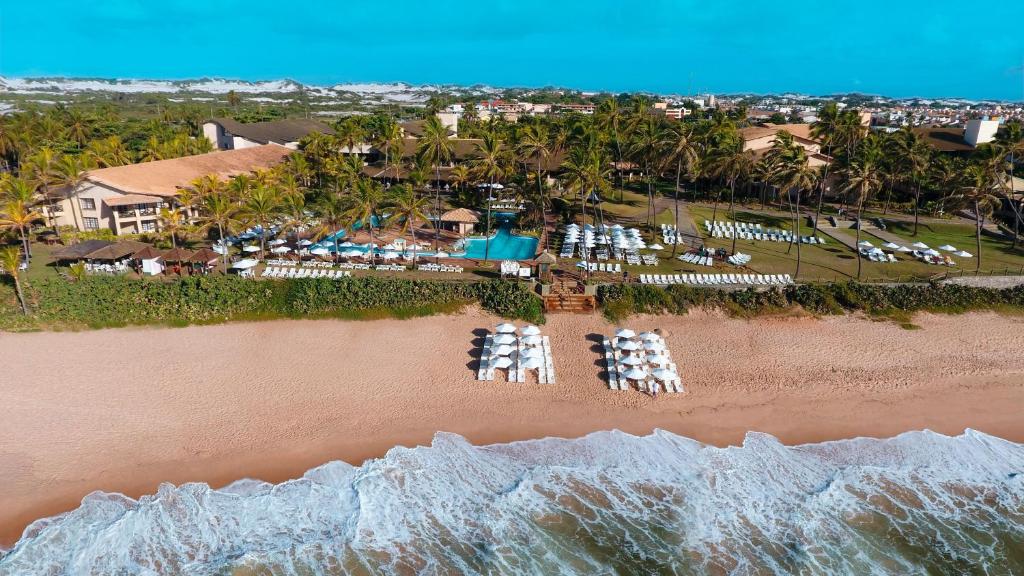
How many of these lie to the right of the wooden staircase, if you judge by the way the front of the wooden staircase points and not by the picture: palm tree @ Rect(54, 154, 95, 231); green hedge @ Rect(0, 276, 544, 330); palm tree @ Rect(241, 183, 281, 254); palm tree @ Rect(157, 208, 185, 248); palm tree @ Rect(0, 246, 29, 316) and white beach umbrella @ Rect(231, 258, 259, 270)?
6

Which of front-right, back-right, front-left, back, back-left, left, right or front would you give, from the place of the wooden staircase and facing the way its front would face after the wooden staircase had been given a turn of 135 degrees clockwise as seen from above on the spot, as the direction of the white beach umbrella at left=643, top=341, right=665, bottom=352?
back

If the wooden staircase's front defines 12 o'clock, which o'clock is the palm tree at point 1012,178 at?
The palm tree is roughly at 8 o'clock from the wooden staircase.

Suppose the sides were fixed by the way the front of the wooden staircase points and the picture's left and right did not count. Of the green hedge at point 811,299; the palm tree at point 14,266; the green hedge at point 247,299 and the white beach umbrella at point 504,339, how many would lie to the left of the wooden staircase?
1

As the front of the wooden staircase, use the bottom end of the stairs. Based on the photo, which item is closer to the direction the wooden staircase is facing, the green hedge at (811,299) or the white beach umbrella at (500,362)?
the white beach umbrella

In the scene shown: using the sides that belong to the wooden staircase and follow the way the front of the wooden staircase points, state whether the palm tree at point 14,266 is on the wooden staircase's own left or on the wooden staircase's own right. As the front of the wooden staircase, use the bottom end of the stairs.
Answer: on the wooden staircase's own right

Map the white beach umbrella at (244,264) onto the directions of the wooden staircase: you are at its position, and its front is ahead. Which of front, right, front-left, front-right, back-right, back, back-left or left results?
right

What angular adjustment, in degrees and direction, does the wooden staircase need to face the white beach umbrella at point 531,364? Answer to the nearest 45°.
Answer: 0° — it already faces it

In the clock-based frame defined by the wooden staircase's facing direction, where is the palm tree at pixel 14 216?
The palm tree is roughly at 3 o'clock from the wooden staircase.

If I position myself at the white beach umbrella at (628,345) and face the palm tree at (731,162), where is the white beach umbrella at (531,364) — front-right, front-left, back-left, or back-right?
back-left

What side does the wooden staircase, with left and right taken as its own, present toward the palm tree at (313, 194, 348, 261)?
right

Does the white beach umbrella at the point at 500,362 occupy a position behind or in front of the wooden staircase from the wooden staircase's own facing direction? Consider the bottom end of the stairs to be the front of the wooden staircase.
in front

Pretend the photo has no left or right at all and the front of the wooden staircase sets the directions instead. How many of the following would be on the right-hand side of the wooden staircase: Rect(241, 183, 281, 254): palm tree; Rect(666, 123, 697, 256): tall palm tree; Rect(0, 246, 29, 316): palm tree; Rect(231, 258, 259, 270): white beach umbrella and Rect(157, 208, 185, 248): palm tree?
4

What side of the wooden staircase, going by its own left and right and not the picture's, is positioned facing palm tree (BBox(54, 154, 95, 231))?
right

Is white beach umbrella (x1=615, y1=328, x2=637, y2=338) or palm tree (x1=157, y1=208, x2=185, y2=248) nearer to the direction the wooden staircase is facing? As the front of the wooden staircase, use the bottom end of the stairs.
the white beach umbrella

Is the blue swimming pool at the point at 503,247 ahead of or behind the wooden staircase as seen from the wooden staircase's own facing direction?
behind

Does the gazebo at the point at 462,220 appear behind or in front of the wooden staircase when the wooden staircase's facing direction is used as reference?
behind

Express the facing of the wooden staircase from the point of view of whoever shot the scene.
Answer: facing the viewer

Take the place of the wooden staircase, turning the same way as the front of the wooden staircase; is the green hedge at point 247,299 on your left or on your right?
on your right

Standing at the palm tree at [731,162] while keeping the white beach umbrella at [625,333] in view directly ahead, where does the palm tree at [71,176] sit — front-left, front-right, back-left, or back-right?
front-right
